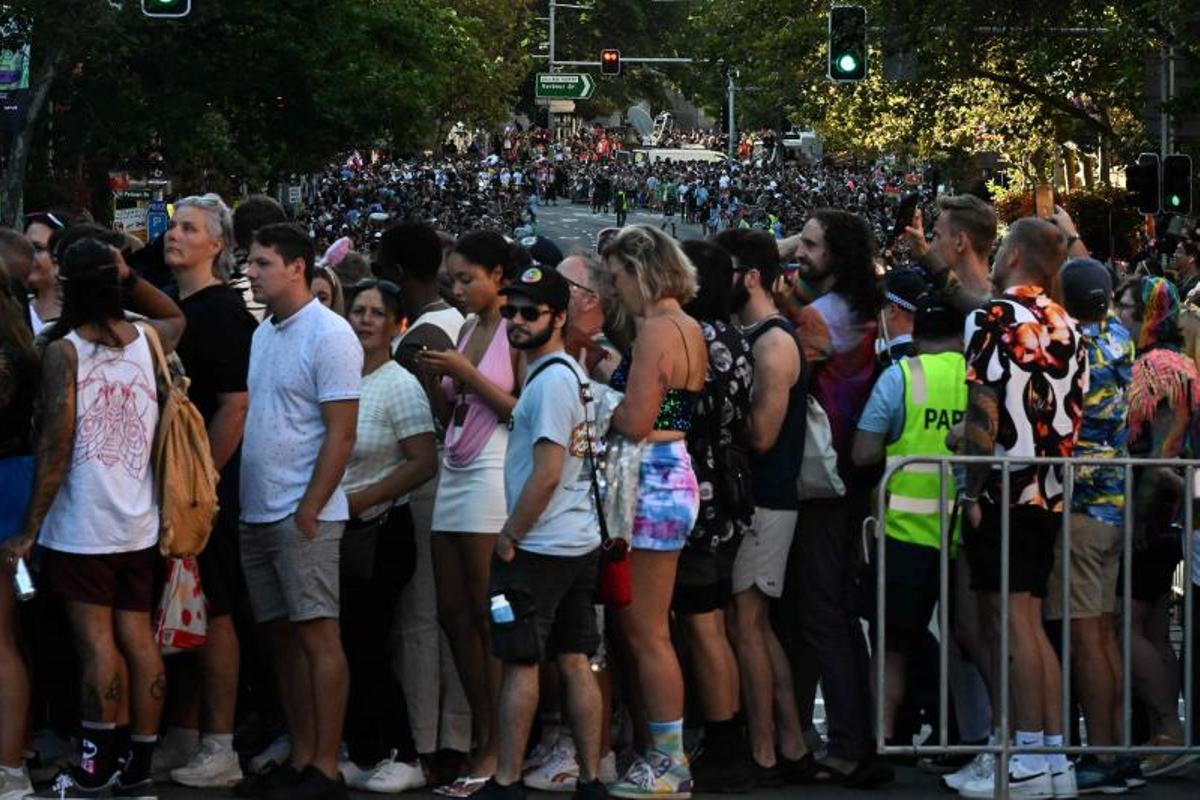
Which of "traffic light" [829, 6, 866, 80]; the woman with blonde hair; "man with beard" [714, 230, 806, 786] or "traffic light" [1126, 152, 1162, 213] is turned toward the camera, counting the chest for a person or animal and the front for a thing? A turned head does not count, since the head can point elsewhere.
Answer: "traffic light" [829, 6, 866, 80]

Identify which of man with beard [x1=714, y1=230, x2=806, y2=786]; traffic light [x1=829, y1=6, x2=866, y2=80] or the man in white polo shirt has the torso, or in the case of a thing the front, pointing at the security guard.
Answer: the traffic light

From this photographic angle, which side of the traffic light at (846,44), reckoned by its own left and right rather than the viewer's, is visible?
front

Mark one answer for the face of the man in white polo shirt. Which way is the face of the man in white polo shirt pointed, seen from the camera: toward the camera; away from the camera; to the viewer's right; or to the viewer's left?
to the viewer's left

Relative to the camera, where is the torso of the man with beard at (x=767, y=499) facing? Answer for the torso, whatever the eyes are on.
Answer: to the viewer's left

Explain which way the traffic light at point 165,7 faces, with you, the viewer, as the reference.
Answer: facing the viewer

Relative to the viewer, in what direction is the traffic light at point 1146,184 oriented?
to the viewer's left

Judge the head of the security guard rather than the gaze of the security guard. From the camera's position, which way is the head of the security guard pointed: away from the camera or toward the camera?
away from the camera

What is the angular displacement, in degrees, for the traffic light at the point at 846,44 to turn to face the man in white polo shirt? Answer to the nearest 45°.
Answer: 0° — it already faces them
